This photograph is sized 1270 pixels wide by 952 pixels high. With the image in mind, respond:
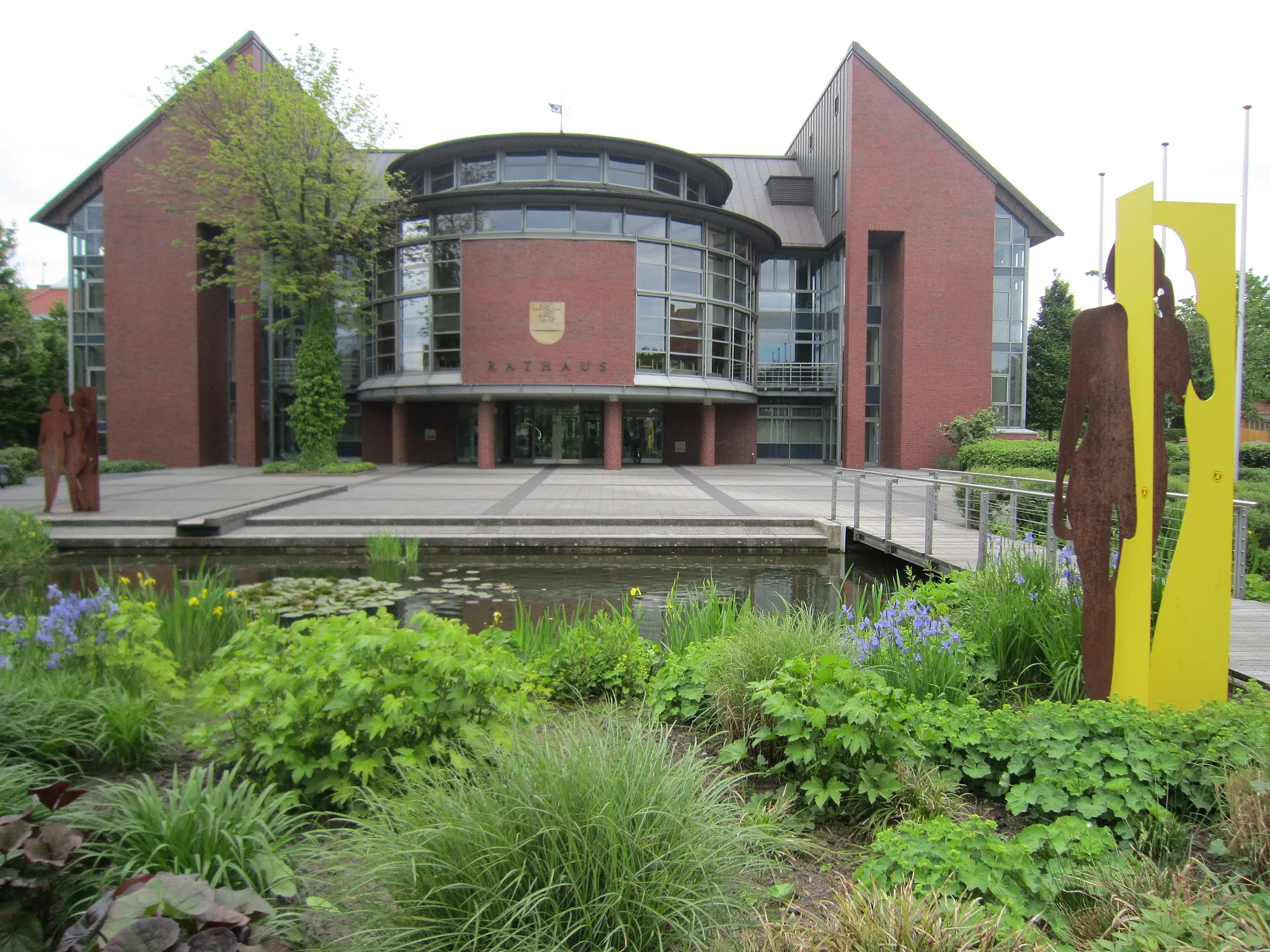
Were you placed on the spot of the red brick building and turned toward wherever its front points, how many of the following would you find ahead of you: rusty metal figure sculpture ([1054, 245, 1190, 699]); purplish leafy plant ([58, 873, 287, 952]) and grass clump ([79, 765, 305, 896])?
3

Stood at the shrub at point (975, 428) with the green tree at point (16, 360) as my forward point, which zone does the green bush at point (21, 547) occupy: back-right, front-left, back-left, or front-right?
front-left

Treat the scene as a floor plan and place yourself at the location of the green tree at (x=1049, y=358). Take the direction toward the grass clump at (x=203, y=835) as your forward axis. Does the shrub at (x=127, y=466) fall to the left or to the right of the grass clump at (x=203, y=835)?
right

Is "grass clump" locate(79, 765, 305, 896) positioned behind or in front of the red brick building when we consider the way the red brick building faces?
in front

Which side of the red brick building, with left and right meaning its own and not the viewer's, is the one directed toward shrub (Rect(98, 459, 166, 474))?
right

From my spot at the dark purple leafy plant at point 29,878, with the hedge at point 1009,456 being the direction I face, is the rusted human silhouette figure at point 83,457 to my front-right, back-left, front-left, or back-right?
front-left

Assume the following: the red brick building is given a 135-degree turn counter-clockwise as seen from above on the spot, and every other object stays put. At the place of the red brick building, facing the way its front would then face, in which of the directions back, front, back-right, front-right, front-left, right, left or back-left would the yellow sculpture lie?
back-right

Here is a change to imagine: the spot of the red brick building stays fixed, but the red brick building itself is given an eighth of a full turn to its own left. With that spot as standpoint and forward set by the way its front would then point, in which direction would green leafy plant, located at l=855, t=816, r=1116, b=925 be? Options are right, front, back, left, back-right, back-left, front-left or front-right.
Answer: front-right

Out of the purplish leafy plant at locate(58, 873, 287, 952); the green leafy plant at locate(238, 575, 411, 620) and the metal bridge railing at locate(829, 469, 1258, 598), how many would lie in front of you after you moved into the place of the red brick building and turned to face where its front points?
3

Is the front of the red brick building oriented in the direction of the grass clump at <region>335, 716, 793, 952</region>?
yes

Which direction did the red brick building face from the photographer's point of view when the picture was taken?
facing the viewer

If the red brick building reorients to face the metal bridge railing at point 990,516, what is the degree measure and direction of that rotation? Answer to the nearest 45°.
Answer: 0° — it already faces it

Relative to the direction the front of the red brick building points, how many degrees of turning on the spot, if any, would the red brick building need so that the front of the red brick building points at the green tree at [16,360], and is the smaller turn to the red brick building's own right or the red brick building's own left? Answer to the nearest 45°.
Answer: approximately 90° to the red brick building's own right

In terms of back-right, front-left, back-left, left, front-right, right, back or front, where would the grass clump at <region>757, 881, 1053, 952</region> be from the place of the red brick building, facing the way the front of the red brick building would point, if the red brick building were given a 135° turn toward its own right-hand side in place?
back-left

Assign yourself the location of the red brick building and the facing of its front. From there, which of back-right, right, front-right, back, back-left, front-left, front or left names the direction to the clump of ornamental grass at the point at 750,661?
front

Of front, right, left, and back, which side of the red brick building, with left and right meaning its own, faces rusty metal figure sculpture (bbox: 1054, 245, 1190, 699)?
front

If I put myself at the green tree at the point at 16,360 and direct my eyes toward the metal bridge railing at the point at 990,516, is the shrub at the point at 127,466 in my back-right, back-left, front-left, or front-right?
front-left

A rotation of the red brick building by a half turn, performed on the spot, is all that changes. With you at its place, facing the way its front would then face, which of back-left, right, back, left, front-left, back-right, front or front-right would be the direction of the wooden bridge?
back

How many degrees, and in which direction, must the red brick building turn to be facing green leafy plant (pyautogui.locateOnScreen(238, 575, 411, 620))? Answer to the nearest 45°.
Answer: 0° — it already faces it
